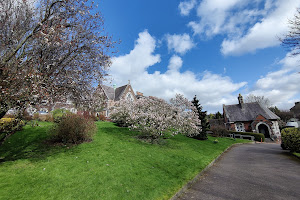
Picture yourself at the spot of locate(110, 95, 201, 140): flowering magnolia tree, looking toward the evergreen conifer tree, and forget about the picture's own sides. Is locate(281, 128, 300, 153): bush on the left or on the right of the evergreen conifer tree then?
right

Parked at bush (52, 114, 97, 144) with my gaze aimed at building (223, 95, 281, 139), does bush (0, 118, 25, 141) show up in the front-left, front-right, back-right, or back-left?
back-left

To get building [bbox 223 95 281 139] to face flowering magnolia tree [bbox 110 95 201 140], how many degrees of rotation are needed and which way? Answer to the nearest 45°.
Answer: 0° — it already faces it

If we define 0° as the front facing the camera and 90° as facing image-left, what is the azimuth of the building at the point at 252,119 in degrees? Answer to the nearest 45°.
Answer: approximately 0°
